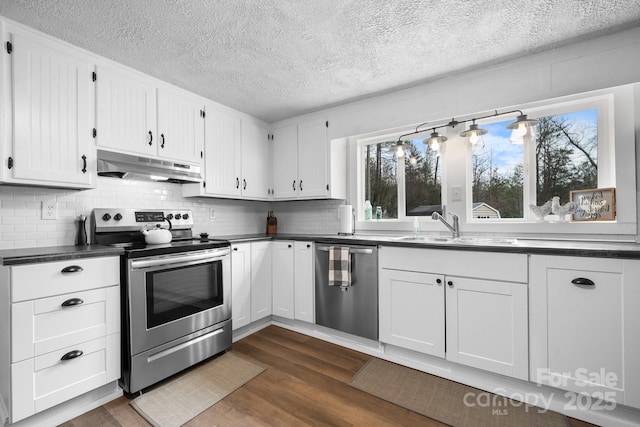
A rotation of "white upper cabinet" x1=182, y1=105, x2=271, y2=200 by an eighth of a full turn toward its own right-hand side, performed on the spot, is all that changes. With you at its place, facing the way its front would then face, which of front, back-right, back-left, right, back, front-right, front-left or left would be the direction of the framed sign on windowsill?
front-left

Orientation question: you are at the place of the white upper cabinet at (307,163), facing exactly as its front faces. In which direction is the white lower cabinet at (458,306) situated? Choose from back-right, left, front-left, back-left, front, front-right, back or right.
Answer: left

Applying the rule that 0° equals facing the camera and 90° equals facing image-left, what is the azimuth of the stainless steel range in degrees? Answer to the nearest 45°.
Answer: approximately 315°

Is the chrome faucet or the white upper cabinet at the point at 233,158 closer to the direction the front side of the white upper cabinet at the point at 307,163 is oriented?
the white upper cabinet

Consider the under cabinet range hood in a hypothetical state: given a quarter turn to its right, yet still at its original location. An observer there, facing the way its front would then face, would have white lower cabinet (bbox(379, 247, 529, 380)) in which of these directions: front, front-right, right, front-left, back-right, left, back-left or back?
left

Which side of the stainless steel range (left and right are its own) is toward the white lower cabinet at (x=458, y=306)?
front

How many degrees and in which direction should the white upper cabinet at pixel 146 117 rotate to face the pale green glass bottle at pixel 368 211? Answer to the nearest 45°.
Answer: approximately 45° to its left

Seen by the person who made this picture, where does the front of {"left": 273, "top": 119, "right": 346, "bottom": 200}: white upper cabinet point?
facing the viewer and to the left of the viewer

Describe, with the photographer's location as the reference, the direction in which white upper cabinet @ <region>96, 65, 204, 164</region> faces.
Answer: facing the viewer and to the right of the viewer
